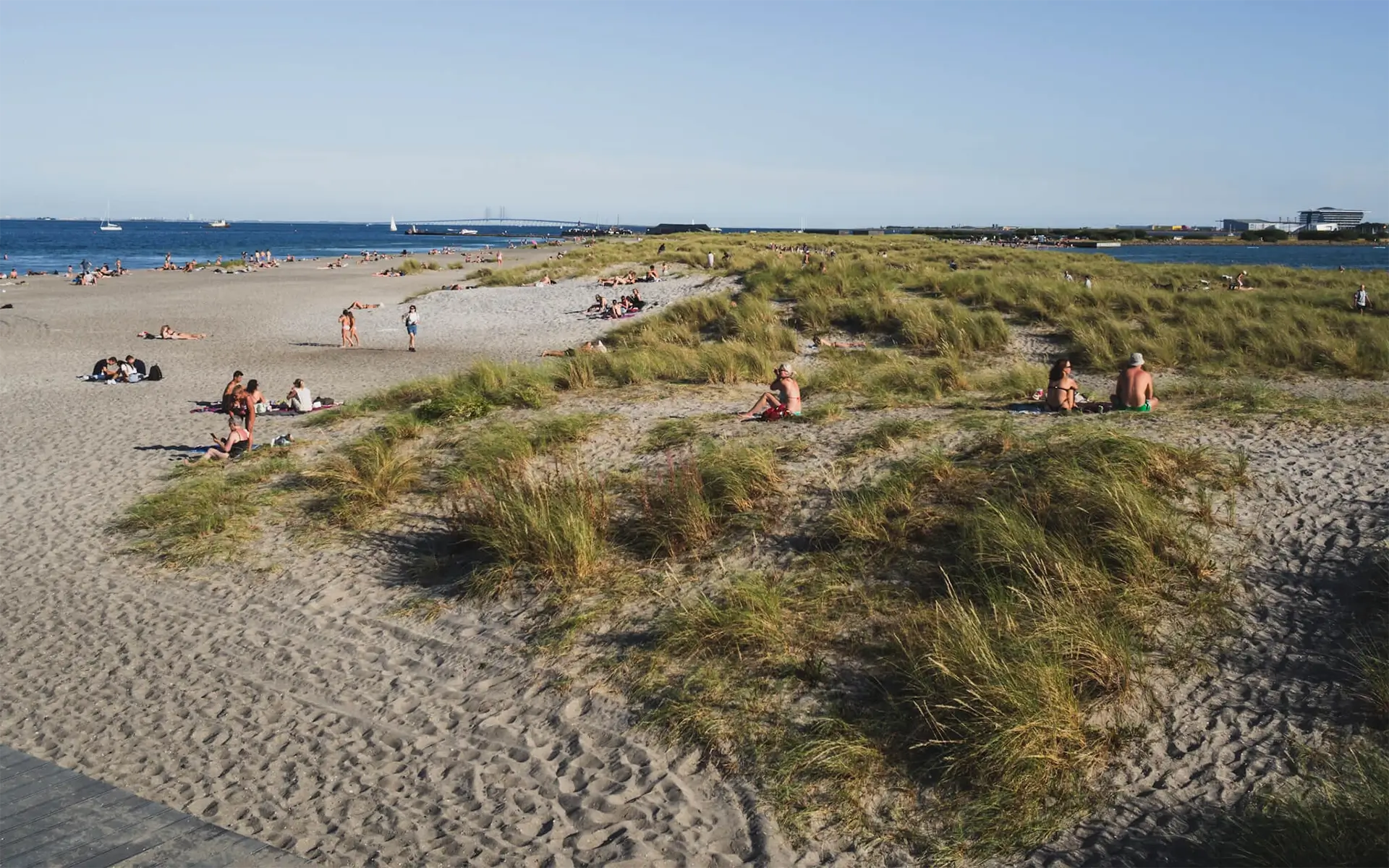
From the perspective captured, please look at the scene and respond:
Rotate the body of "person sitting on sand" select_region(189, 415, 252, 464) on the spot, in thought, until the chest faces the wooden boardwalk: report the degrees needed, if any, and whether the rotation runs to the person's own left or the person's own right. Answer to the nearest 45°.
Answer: approximately 90° to the person's own left

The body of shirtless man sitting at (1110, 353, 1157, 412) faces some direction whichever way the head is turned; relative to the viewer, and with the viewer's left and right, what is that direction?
facing away from the viewer

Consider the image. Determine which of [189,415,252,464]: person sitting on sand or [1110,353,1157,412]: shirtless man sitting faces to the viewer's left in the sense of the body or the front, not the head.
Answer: the person sitting on sand

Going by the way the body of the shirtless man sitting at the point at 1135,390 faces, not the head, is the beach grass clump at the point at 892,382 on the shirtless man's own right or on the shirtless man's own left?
on the shirtless man's own left

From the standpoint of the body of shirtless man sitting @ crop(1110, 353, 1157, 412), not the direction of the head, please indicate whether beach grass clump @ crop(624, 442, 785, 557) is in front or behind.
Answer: behind

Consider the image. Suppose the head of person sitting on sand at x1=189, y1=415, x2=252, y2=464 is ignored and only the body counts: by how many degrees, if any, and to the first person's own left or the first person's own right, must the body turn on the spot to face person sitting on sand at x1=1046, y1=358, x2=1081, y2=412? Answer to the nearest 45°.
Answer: approximately 135° to the first person's own left

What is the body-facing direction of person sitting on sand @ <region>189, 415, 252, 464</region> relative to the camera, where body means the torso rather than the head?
to the viewer's left

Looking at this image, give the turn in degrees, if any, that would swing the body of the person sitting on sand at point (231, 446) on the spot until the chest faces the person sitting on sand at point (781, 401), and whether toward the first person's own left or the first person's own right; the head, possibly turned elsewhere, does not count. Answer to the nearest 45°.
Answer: approximately 135° to the first person's own left

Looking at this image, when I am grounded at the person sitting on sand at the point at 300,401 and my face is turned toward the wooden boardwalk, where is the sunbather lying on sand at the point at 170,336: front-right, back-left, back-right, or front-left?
back-right

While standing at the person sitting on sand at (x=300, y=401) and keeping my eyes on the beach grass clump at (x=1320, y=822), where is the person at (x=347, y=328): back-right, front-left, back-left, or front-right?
back-left

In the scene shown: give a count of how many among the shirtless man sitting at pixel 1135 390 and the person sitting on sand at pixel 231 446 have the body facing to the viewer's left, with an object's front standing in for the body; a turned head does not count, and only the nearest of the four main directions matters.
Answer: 1
